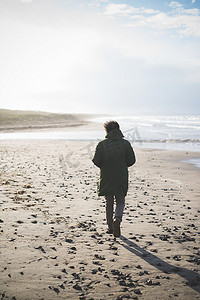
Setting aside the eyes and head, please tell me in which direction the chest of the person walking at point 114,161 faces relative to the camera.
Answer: away from the camera
